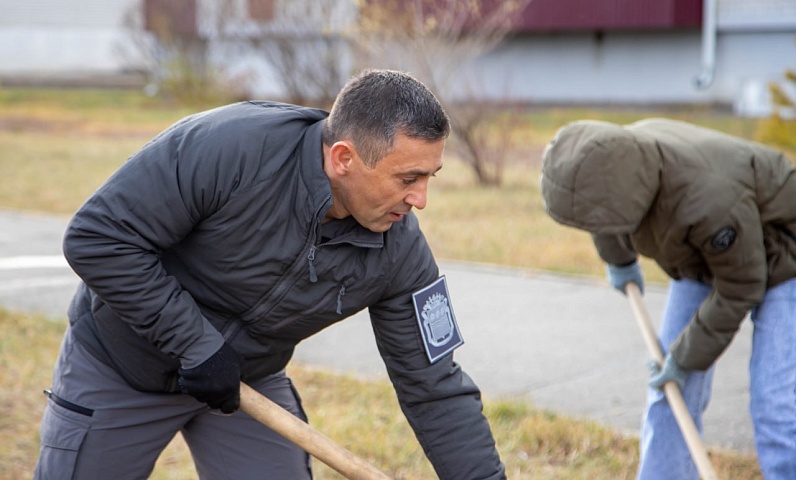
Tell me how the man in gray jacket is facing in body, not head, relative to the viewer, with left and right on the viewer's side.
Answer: facing the viewer and to the right of the viewer

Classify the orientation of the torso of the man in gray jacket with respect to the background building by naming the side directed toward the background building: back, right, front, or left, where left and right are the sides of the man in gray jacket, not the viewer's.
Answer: left
